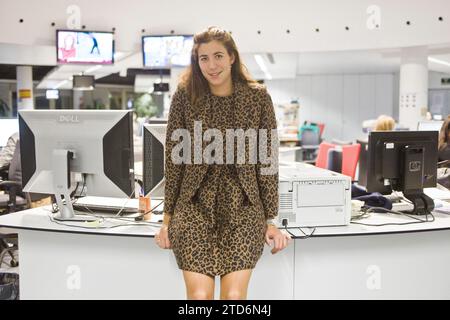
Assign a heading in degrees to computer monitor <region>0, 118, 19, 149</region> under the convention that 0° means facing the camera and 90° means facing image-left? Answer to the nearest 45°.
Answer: approximately 315°

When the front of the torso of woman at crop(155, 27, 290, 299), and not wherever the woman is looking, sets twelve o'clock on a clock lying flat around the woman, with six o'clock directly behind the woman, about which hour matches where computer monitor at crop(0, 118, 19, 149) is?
The computer monitor is roughly at 5 o'clock from the woman.

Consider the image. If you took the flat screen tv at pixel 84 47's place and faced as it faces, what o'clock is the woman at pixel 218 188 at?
The woman is roughly at 12 o'clock from the flat screen tv.

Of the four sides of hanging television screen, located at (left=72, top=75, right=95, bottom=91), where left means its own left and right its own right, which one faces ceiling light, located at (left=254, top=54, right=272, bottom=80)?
left

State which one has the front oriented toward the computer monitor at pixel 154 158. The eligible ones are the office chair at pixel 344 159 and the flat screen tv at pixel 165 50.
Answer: the flat screen tv

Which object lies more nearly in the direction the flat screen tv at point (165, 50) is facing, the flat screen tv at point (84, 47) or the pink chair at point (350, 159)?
the pink chair

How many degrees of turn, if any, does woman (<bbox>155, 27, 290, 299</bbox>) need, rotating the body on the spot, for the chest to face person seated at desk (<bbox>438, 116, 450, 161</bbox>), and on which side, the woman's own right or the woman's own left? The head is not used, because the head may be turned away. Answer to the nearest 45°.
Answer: approximately 135° to the woman's own left

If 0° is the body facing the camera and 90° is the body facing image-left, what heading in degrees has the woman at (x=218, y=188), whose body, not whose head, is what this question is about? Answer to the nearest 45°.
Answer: approximately 0°

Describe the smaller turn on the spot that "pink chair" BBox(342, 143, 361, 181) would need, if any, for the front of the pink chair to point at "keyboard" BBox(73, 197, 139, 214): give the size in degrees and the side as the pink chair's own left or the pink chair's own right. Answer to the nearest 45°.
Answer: approximately 180°
